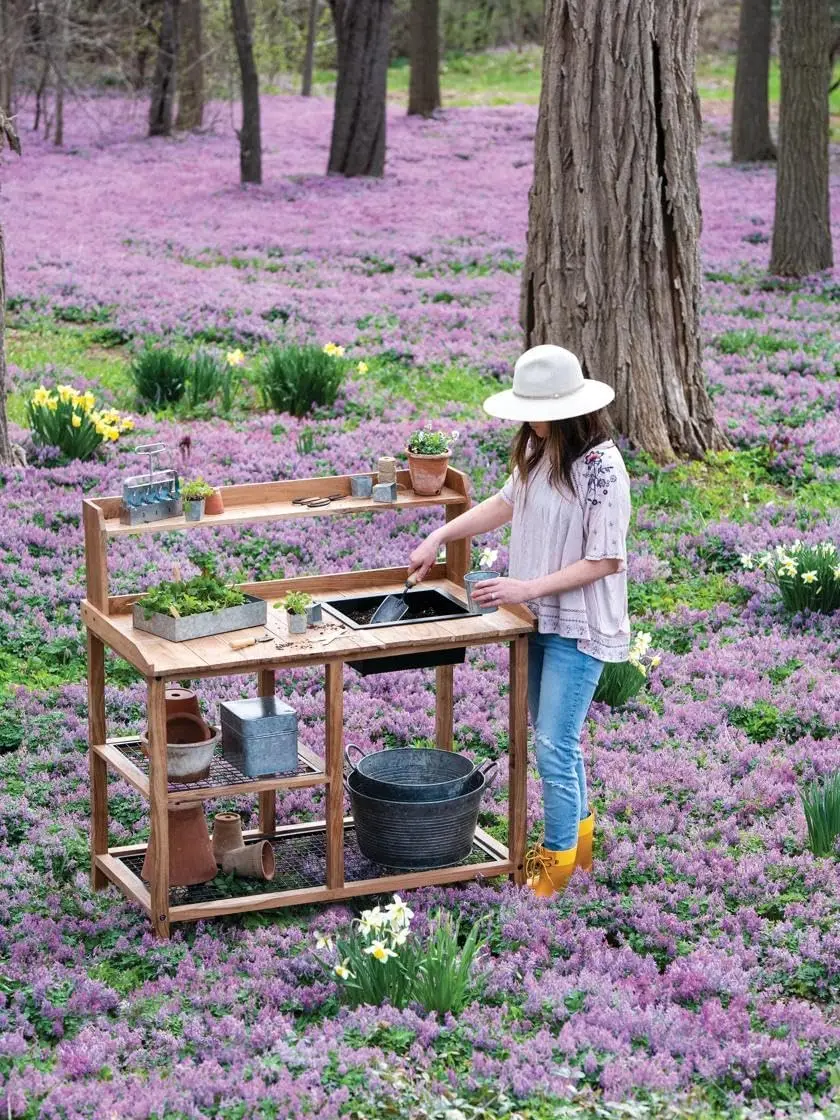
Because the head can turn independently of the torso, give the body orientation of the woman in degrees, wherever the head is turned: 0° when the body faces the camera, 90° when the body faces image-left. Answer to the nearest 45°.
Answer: approximately 45°

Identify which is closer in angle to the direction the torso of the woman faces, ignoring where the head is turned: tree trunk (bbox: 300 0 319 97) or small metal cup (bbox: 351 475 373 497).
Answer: the small metal cup

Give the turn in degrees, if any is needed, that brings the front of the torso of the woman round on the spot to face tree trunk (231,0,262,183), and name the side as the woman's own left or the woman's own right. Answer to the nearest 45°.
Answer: approximately 135° to the woman's own right

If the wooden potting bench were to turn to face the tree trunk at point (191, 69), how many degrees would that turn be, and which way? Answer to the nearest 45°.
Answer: approximately 135° to its left

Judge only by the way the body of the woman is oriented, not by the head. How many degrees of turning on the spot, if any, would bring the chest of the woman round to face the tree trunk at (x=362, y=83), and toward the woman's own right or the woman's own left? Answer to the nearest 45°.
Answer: approximately 135° to the woman's own right

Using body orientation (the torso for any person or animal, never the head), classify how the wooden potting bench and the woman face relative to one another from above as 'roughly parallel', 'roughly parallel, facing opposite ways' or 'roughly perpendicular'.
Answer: roughly perpendicular

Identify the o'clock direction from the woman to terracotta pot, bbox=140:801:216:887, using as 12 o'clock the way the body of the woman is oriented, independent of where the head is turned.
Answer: The terracotta pot is roughly at 1 o'clock from the woman.
